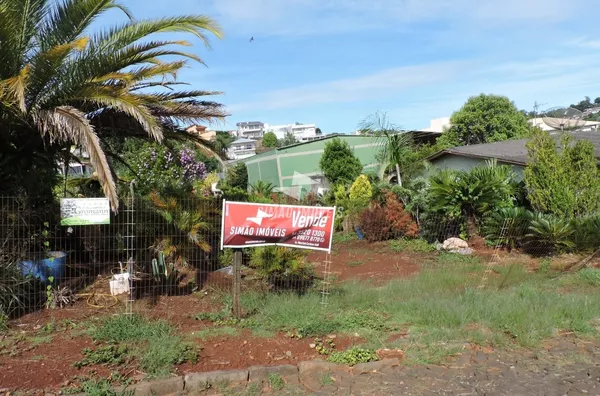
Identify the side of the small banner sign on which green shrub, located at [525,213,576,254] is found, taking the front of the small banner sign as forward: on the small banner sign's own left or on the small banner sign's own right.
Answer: on the small banner sign's own left

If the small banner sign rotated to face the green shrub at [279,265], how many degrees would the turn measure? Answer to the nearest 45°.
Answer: approximately 90° to its left

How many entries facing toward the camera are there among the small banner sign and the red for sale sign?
2

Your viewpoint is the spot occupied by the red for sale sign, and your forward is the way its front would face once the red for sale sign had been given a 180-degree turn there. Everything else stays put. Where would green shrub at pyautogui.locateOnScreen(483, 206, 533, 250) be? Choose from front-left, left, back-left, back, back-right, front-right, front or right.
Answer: front-right

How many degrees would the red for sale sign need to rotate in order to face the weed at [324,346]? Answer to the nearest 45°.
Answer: approximately 45° to its left

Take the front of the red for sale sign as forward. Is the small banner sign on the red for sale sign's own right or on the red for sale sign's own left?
on the red for sale sign's own right

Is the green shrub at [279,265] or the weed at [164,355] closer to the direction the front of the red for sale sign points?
the weed

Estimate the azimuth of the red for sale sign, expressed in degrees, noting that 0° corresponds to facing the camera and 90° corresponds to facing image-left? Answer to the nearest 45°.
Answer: approximately 0°

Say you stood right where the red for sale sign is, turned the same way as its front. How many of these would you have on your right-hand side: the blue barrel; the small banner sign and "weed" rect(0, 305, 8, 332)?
3
